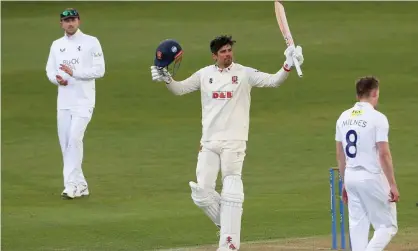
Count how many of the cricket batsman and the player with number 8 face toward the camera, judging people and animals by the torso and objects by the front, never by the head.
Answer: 1

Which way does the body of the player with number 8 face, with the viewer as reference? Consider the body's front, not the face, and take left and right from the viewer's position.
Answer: facing away from the viewer and to the right of the viewer

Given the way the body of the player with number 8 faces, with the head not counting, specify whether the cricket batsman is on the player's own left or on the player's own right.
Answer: on the player's own left

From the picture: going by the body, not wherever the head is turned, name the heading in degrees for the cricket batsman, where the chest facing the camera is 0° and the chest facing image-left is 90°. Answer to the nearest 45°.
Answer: approximately 0°

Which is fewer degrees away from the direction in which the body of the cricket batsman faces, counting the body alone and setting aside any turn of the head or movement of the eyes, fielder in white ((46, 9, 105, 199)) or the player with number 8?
the player with number 8
